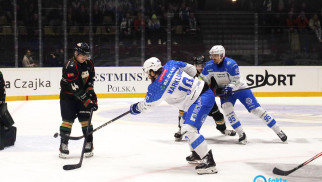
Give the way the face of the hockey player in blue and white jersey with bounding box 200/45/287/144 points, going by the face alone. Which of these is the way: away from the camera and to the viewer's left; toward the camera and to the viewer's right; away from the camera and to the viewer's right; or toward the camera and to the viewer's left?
toward the camera and to the viewer's left

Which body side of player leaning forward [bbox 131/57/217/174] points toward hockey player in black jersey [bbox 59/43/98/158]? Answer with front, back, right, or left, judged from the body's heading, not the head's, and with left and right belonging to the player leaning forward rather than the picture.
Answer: front

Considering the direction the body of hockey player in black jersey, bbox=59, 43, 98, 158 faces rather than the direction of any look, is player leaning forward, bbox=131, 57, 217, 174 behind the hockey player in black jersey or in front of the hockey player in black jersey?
in front

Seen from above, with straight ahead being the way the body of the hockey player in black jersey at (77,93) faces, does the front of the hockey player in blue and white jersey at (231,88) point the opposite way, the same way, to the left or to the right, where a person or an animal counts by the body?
to the right

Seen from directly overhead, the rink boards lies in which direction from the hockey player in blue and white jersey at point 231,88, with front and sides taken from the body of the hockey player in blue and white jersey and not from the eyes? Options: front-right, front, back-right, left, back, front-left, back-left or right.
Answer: back-right

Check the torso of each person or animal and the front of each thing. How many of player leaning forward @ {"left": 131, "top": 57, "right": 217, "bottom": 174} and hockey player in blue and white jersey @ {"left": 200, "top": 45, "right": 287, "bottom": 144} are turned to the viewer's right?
0

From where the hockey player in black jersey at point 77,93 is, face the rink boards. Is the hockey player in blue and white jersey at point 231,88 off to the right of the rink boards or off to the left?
right

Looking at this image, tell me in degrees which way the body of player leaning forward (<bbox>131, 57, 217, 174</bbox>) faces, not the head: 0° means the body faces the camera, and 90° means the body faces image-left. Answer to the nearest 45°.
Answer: approximately 135°

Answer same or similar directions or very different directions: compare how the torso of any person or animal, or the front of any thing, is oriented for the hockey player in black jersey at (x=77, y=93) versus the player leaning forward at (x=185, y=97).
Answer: very different directions

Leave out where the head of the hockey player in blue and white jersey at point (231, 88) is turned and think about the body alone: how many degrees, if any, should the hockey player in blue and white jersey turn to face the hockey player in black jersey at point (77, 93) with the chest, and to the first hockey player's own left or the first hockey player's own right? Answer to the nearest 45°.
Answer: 0° — they already face them

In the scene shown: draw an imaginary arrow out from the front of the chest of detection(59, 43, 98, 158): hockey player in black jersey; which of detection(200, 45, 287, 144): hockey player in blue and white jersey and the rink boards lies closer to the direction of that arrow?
the hockey player in blue and white jersey

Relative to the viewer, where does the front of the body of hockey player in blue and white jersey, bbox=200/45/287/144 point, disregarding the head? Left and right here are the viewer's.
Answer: facing the viewer and to the left of the viewer
